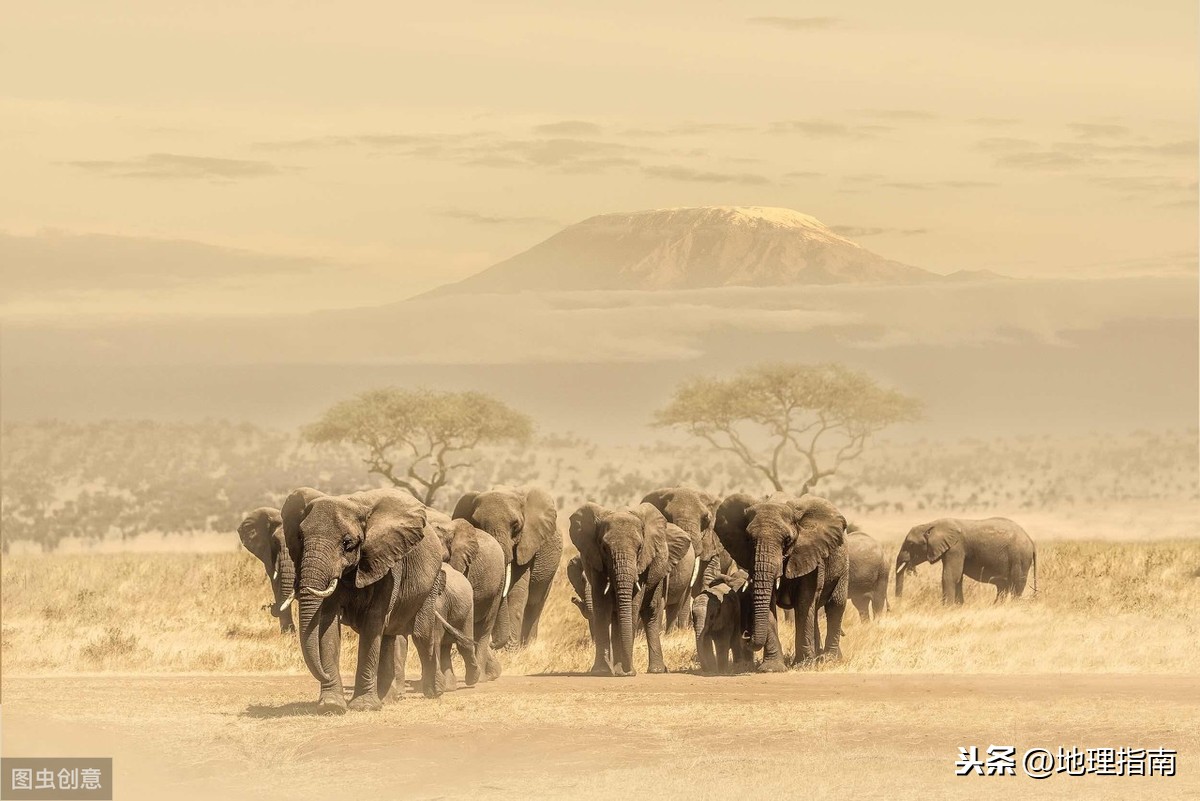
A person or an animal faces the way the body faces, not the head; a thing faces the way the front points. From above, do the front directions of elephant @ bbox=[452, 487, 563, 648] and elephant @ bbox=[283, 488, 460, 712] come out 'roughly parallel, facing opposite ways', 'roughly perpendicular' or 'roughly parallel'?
roughly parallel

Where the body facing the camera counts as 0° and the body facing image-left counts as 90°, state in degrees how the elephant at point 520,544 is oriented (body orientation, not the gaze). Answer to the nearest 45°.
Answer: approximately 45°

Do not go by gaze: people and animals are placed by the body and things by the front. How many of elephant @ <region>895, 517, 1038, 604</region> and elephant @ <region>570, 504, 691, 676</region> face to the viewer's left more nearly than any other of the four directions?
1

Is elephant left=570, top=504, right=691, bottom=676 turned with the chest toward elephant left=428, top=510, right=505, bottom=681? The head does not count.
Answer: no

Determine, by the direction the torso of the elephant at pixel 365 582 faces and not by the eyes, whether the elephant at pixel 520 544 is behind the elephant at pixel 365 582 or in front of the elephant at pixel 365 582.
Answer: behind

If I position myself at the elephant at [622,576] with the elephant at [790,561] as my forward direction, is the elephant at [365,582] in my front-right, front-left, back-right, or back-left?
back-right

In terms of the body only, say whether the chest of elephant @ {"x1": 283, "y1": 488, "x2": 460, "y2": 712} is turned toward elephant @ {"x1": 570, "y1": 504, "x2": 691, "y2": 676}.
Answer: no

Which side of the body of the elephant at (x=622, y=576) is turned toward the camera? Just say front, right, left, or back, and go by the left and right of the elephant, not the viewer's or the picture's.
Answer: front

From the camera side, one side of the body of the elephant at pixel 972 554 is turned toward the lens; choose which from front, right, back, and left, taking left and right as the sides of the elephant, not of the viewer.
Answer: left

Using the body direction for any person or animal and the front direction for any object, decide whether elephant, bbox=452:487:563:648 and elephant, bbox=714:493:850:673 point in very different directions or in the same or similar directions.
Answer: same or similar directions

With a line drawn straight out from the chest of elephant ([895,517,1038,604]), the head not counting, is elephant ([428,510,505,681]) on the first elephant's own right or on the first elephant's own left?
on the first elephant's own left

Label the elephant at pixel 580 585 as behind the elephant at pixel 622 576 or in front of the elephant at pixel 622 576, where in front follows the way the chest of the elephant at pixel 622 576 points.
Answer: behind

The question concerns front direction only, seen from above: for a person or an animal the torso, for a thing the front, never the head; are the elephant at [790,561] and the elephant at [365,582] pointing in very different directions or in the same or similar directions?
same or similar directions
